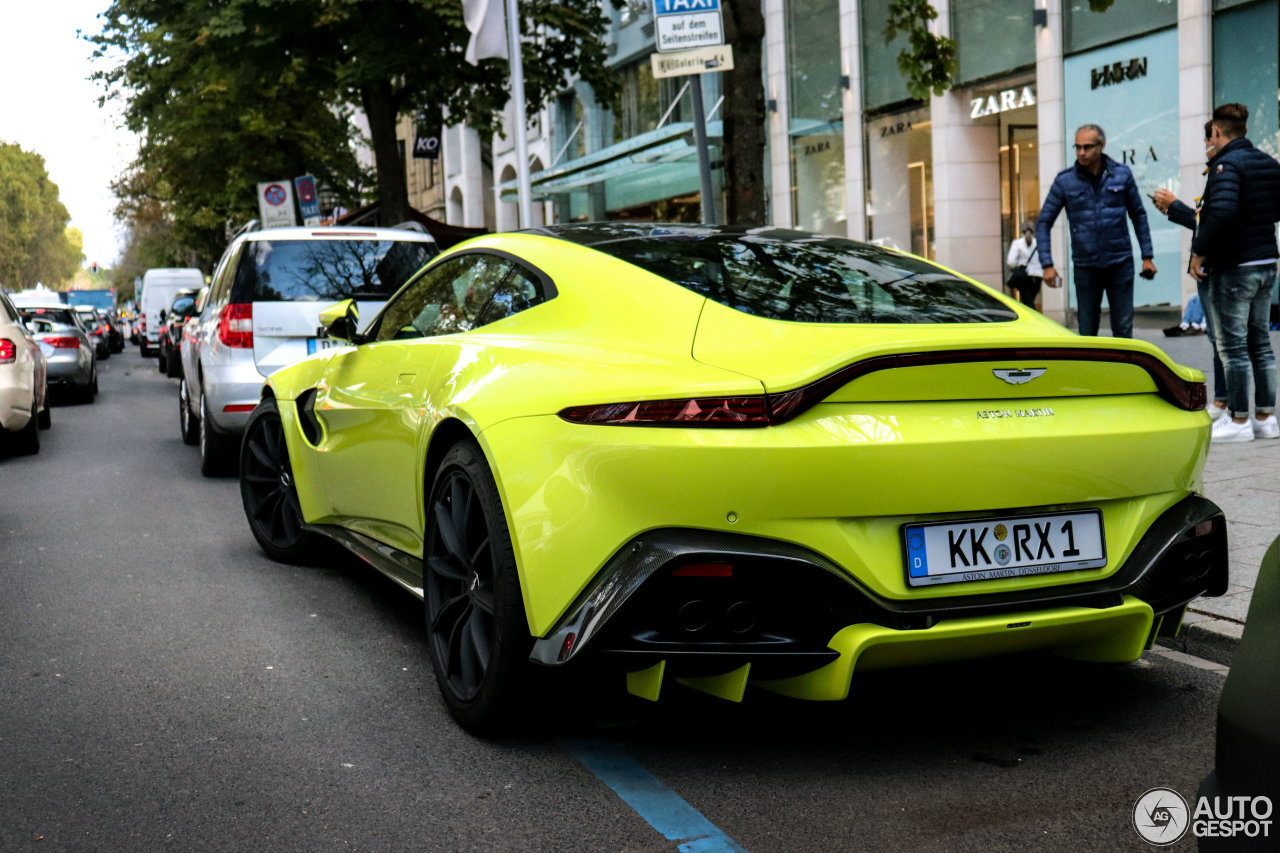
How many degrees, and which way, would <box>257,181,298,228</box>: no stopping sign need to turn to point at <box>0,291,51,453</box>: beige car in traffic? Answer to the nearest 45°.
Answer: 0° — it already faces it

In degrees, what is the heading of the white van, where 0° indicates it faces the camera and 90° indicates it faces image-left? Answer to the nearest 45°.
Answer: approximately 180°

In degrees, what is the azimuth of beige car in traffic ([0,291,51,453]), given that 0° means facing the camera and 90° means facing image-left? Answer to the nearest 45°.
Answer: approximately 180°

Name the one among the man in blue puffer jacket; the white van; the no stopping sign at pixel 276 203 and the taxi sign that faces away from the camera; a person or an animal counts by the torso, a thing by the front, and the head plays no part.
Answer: the white van

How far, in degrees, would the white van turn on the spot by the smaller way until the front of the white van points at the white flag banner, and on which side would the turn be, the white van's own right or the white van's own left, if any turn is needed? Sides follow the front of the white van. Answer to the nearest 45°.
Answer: approximately 180°

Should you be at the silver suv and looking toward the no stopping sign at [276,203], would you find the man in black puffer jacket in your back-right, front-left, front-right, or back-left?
back-right

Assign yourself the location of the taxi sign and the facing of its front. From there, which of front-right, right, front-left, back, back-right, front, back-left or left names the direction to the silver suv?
right

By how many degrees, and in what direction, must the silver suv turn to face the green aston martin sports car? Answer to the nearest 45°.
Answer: approximately 180°

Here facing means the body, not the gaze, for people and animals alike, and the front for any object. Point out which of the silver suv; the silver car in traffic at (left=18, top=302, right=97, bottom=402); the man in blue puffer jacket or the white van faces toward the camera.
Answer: the man in blue puffer jacket

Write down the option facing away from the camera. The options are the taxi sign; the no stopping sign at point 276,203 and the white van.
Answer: the white van

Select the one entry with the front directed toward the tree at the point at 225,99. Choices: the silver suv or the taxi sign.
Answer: the silver suv

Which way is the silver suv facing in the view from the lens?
facing away from the viewer

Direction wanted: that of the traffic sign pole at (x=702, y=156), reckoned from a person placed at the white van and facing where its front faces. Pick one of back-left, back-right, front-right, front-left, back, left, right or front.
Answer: back

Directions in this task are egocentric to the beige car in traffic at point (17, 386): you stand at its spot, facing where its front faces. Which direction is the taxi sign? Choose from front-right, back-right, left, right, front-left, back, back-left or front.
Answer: back-right

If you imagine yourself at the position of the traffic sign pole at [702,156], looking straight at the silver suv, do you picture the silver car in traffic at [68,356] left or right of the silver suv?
right

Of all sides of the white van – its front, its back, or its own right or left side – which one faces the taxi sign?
back
